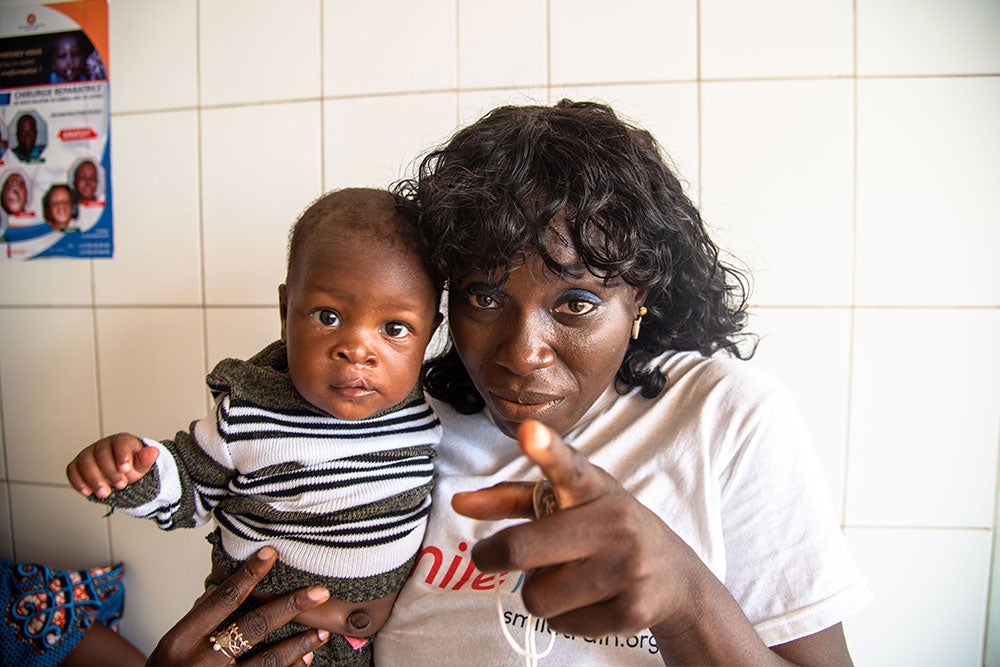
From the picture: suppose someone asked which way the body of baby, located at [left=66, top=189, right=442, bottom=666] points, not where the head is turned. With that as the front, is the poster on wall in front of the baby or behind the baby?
behind

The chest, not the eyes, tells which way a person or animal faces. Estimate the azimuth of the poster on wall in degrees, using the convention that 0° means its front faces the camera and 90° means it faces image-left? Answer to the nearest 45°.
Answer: approximately 0°

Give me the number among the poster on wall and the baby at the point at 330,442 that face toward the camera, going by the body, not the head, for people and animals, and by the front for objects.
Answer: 2
